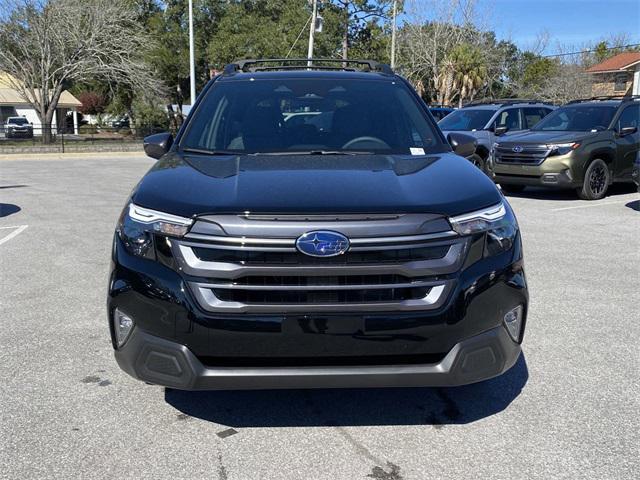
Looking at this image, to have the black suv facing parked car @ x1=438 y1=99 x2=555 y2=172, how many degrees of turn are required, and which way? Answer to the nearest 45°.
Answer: approximately 180°

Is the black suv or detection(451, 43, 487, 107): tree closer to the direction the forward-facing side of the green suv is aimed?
the black suv

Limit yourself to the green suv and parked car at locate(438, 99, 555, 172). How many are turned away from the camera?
0

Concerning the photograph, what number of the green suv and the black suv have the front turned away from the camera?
0

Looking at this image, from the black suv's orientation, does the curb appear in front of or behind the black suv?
behind

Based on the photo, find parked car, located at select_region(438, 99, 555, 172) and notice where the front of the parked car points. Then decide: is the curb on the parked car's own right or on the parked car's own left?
on the parked car's own right

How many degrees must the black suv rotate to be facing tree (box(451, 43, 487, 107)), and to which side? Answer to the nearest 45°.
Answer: approximately 180°

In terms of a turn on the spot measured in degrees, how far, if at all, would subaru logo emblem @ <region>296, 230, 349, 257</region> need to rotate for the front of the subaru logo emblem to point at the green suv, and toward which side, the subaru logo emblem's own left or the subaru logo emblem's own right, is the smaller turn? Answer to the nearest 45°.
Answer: approximately 135° to the subaru logo emblem's own left

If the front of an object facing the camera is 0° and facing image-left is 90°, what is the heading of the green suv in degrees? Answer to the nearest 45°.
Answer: approximately 45°

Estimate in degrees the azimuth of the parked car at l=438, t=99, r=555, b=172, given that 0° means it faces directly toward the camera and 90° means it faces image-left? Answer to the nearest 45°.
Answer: approximately 45°

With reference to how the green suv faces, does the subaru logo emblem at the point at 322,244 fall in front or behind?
in front
